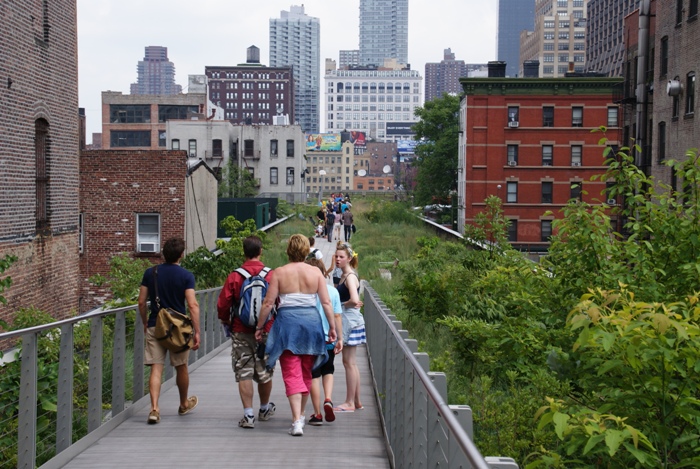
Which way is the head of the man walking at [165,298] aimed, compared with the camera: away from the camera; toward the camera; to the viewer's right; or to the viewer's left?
away from the camera

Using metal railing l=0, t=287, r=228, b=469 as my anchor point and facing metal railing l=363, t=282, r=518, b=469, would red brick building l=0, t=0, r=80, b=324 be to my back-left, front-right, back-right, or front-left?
back-left

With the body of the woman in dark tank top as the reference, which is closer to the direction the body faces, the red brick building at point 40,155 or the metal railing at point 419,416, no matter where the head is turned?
the red brick building
